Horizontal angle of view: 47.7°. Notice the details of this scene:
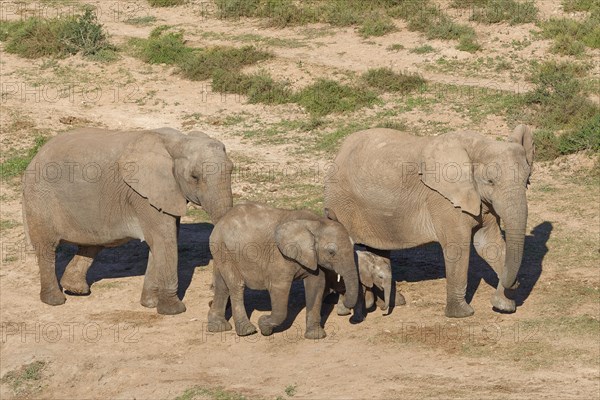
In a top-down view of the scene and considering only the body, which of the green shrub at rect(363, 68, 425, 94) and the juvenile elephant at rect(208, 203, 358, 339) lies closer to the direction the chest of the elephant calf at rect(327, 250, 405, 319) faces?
the green shrub

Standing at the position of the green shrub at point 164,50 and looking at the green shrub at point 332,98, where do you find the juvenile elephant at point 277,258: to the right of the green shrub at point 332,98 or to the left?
right

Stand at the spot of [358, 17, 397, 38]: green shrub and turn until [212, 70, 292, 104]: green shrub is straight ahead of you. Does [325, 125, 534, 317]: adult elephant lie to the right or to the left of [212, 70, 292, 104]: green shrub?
left
